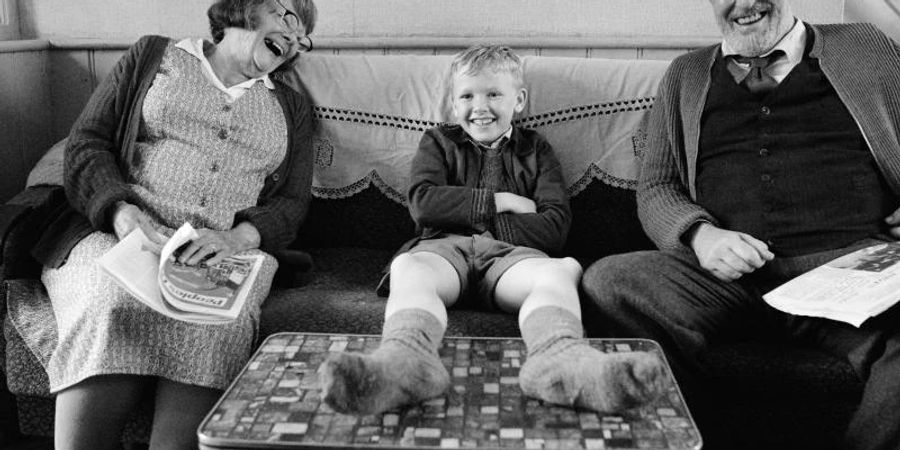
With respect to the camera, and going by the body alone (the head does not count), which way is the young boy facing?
toward the camera

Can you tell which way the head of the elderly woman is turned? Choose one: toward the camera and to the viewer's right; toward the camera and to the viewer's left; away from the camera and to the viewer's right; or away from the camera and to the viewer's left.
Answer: toward the camera and to the viewer's right

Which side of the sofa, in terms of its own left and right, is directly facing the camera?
front

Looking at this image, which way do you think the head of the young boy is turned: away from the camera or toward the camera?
toward the camera

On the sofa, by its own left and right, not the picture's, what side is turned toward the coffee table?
front

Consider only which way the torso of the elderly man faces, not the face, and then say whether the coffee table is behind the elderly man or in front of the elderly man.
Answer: in front

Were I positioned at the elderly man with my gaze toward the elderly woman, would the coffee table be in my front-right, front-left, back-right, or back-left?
front-left

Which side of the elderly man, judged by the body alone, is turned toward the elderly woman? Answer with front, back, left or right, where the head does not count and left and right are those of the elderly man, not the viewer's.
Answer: right
